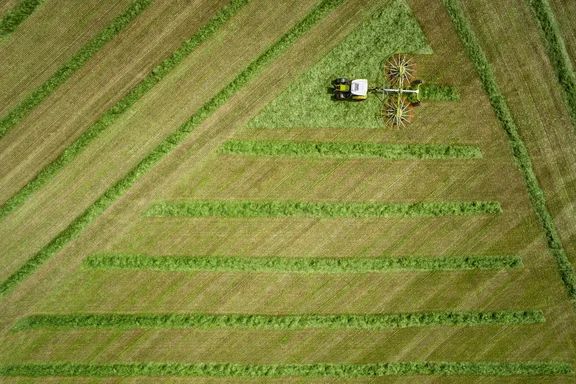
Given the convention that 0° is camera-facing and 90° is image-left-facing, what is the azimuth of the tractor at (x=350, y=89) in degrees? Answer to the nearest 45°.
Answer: approximately 90°

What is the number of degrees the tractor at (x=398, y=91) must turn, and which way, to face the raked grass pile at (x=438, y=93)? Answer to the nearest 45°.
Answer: approximately 180°

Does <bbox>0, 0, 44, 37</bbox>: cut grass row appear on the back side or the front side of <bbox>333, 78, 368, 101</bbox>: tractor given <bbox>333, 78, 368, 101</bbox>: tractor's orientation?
on the front side

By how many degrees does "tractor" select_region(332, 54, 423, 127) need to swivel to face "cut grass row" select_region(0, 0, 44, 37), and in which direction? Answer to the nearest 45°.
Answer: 0° — it already faces it
